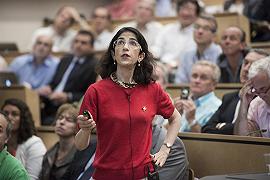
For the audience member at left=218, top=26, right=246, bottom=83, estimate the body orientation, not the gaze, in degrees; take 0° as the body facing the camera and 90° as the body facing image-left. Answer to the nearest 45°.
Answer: approximately 45°

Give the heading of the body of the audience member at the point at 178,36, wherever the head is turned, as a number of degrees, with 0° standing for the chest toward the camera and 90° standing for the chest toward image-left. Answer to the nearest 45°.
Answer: approximately 45°

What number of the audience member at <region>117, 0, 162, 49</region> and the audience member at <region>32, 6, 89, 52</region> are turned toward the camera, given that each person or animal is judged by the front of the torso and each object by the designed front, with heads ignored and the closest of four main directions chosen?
2

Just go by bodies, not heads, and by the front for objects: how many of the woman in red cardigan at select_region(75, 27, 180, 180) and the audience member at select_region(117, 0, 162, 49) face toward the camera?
2

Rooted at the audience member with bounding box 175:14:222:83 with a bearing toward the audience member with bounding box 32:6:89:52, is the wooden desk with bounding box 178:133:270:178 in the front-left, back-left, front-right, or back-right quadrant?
back-left

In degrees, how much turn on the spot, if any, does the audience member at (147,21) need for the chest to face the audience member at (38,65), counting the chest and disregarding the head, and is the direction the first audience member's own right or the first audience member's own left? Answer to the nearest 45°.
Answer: approximately 90° to the first audience member's own right
